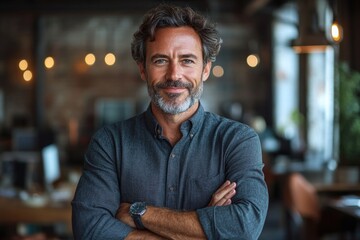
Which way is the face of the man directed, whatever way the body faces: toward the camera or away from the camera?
toward the camera

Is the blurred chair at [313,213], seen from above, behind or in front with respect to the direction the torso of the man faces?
behind

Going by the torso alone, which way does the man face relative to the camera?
toward the camera

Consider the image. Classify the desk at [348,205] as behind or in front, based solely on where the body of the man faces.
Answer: behind
